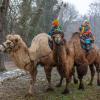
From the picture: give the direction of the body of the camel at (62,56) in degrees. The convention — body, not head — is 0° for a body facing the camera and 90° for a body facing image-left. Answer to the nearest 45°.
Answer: approximately 45°
